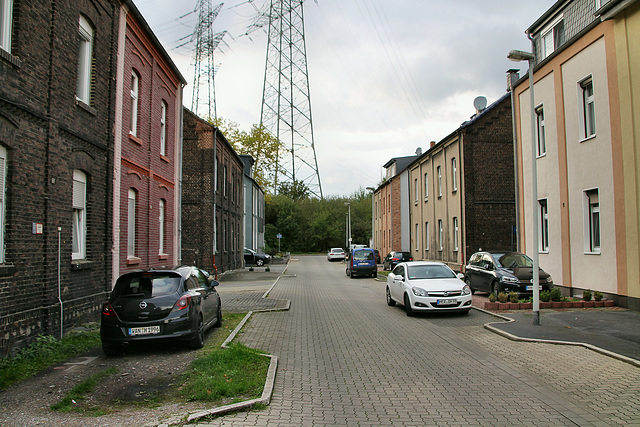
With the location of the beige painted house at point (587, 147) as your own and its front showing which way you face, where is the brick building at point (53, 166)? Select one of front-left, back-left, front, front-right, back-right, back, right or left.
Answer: front

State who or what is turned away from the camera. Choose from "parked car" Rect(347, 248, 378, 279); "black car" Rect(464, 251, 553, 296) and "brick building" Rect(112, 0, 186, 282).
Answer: the parked car

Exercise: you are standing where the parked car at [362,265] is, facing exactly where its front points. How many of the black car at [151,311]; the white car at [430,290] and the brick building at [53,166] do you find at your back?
3

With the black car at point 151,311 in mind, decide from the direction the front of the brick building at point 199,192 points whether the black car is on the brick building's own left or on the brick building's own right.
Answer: on the brick building's own right

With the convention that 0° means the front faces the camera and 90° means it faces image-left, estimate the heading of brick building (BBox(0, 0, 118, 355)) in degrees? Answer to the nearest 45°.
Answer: approximately 315°

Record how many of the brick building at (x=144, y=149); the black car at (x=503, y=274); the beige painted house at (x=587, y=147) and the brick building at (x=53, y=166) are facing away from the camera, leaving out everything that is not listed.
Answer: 0

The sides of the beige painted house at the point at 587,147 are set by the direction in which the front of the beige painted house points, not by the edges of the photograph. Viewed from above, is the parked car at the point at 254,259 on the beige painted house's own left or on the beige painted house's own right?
on the beige painted house's own right

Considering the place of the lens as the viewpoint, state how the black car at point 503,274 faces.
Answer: facing the viewer and to the right of the viewer

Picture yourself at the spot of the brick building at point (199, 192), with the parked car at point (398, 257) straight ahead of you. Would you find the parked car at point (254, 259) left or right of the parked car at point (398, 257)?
left

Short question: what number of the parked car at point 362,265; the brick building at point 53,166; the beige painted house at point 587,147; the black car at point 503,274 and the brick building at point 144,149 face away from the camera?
1

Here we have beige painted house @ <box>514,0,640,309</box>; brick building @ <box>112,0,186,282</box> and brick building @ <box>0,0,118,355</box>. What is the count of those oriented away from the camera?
0

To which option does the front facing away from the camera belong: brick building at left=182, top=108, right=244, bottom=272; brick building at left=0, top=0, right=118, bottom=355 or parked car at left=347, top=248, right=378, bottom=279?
the parked car

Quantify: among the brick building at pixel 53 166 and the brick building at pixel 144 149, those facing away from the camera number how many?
0

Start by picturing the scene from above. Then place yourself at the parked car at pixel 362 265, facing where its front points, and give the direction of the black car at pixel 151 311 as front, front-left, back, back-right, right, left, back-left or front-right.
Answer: back

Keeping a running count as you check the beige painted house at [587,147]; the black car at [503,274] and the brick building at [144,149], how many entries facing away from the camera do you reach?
0

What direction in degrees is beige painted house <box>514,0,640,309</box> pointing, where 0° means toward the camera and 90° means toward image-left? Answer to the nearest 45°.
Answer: approximately 45°

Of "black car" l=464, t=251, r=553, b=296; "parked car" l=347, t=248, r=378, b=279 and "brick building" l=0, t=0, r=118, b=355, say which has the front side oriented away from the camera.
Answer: the parked car

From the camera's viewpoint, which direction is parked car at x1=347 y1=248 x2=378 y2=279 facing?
away from the camera
